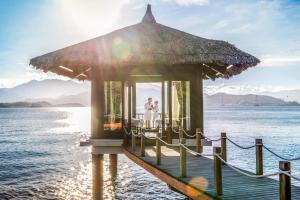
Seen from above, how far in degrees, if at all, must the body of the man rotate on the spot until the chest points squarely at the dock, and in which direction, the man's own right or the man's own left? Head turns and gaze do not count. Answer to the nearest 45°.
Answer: approximately 90° to the man's own right

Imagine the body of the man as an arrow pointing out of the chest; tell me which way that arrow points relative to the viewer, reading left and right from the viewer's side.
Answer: facing to the right of the viewer
